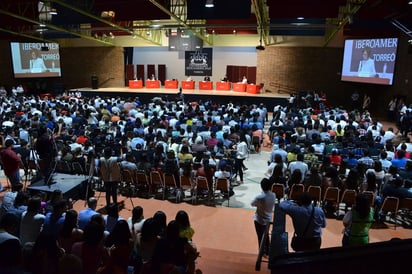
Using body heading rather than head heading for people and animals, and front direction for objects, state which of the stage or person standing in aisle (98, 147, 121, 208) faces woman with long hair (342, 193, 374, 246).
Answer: the stage

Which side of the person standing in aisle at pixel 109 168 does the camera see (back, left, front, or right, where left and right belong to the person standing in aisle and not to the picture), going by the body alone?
back

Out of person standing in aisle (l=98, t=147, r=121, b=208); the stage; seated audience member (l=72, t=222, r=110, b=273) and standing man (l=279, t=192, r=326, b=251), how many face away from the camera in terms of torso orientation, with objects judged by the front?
3

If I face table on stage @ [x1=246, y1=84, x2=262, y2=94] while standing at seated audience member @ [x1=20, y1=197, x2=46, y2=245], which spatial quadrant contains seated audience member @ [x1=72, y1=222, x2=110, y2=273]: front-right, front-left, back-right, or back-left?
back-right

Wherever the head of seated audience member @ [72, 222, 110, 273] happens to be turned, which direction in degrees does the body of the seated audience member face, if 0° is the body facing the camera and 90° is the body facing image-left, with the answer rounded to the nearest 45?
approximately 180°

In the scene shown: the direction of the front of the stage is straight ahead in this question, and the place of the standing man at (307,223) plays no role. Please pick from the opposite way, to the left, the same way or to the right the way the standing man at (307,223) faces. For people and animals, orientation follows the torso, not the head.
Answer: the opposite way

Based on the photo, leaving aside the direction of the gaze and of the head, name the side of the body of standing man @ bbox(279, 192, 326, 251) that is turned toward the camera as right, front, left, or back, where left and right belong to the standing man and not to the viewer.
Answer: back

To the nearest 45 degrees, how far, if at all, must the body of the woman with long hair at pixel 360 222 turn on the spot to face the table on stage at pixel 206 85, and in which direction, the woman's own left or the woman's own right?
approximately 45° to the woman's own left

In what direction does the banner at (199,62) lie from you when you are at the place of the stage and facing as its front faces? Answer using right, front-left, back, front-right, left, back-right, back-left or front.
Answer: back

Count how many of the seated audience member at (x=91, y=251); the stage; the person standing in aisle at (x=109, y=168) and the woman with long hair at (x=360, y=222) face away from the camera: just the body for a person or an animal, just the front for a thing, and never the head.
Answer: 3

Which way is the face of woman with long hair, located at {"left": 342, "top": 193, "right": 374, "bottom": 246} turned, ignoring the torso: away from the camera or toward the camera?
away from the camera

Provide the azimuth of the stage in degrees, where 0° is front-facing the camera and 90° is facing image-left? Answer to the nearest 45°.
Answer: approximately 0°
